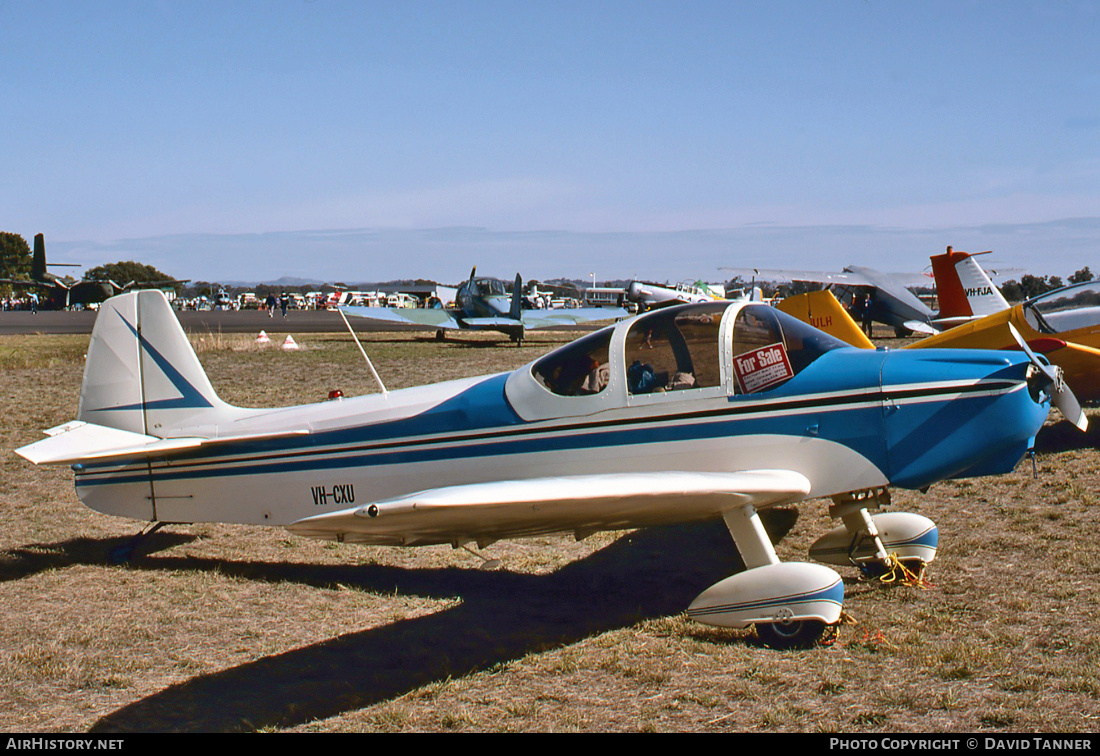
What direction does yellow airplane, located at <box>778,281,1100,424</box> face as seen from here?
to the viewer's right

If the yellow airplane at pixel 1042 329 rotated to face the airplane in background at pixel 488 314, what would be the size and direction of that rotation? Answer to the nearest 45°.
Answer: approximately 135° to its left

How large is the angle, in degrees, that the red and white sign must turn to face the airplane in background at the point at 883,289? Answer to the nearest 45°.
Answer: approximately 180°

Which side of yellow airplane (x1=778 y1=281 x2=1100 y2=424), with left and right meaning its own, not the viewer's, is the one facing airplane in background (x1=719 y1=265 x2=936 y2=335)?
left

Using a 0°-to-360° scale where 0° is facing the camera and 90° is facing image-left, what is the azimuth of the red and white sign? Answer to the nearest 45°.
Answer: approximately 0°
